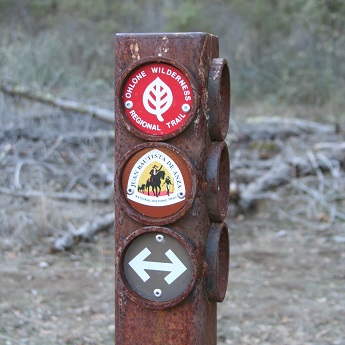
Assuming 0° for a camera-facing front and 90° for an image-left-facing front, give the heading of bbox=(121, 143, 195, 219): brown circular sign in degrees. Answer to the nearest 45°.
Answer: approximately 0°

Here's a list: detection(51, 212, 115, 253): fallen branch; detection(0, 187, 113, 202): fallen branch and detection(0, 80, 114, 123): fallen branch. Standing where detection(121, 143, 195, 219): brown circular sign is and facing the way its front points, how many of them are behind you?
3

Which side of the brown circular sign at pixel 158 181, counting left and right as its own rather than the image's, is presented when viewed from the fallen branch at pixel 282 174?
back

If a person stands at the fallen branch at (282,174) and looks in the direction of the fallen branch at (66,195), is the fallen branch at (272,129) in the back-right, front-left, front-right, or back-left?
back-right

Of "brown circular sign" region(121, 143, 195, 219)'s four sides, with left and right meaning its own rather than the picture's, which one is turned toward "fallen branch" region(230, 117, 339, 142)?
back

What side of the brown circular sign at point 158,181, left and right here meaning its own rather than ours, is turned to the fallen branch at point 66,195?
back

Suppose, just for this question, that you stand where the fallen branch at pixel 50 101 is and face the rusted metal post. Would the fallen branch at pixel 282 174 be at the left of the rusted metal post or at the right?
left

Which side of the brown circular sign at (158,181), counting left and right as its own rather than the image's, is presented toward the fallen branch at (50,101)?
back
